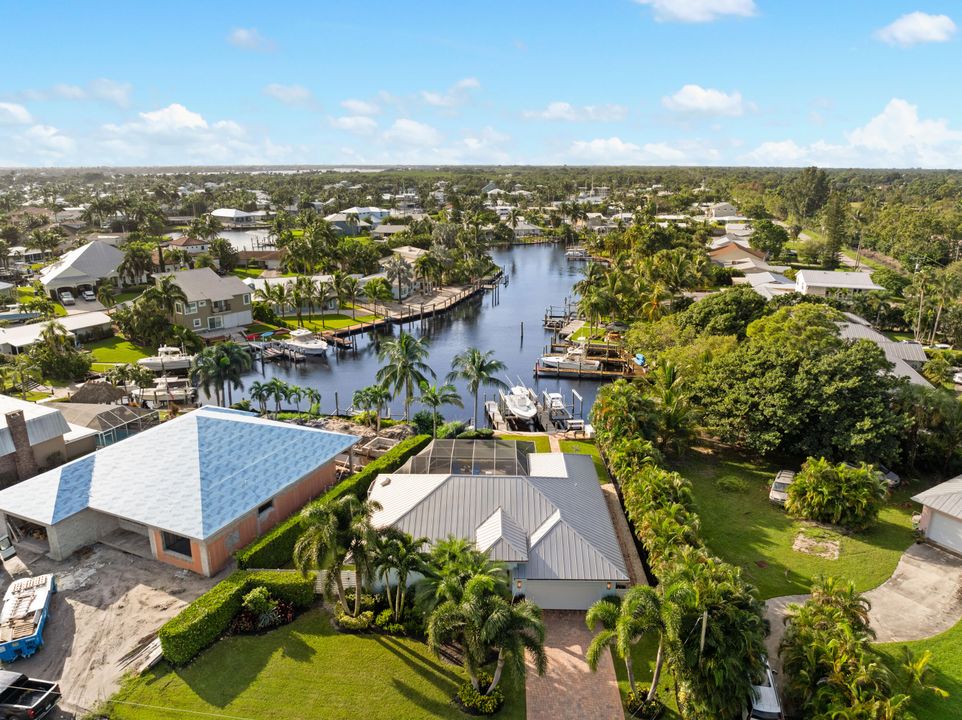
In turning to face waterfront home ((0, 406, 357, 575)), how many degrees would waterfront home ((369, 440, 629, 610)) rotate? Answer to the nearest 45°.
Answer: approximately 90° to its right

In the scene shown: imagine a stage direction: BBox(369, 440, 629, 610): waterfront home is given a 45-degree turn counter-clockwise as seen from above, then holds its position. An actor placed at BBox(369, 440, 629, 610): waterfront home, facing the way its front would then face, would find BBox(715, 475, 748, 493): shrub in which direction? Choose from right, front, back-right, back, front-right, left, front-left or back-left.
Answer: left

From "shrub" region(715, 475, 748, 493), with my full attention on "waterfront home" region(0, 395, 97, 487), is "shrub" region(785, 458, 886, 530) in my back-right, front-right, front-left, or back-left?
back-left

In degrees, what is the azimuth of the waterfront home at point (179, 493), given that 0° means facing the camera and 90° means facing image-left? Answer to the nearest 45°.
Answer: approximately 45°

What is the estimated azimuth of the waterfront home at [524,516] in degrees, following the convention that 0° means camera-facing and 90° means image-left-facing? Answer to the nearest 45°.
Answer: approximately 0°

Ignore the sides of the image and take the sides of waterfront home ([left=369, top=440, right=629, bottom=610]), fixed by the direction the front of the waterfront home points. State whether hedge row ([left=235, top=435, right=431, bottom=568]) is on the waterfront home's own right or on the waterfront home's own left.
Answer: on the waterfront home's own right

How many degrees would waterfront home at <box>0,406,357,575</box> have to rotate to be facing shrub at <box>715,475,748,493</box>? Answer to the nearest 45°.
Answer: approximately 135° to its left

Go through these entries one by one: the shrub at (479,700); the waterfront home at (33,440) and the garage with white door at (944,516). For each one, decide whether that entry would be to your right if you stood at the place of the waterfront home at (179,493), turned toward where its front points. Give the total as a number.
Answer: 1

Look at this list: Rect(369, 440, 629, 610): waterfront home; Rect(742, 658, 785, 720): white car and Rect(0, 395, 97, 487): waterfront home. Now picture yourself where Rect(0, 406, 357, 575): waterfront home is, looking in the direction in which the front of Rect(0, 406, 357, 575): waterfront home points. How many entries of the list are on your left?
2
